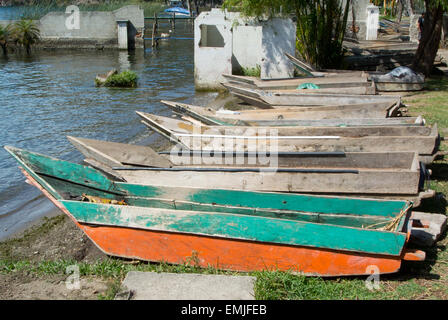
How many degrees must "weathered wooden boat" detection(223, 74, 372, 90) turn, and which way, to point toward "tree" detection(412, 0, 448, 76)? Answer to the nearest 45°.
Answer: approximately 135° to its right

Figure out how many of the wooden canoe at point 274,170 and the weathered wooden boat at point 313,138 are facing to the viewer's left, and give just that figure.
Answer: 2

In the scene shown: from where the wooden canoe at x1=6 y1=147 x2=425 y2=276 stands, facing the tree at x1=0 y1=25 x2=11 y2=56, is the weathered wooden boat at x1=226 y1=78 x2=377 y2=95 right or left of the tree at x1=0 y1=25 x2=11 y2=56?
right

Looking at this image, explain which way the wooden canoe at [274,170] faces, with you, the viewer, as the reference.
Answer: facing to the left of the viewer

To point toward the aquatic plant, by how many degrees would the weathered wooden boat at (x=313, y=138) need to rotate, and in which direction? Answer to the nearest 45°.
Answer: approximately 45° to its right

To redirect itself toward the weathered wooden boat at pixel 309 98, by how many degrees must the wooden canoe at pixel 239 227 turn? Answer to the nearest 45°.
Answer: approximately 90° to its right

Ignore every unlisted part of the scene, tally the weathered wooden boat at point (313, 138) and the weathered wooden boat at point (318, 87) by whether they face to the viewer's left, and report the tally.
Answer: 2

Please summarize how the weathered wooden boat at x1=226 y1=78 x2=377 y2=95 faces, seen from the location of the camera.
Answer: facing to the left of the viewer

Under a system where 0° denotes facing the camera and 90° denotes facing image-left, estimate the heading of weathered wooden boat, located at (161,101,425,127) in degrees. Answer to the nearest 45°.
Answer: approximately 90°

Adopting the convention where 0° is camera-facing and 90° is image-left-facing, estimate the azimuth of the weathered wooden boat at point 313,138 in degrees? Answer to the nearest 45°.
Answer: approximately 90°

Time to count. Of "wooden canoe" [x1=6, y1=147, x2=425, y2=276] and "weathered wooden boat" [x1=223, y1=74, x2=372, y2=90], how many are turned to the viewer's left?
2

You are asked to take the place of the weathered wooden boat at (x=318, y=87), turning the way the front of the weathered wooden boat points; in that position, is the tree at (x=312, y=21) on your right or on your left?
on your right
